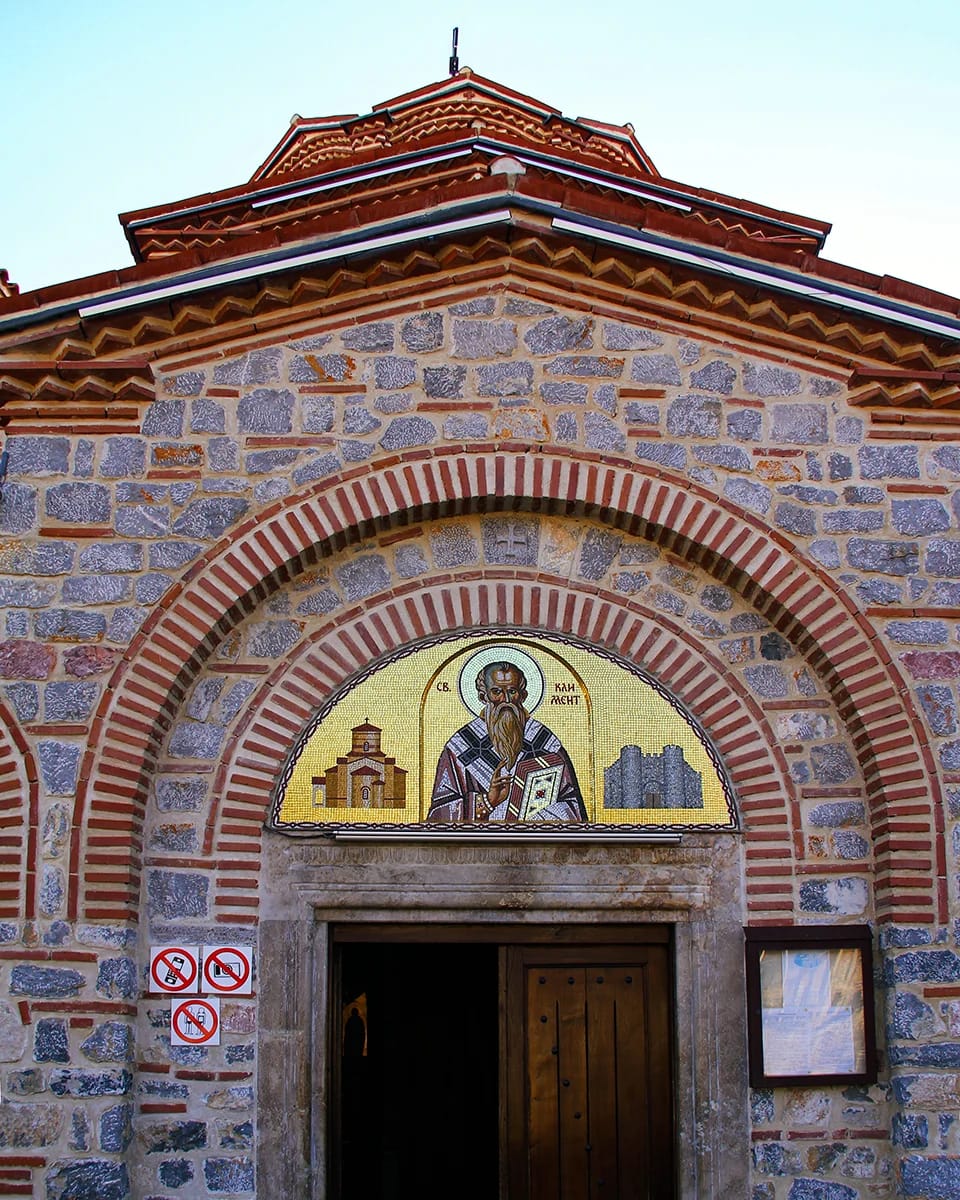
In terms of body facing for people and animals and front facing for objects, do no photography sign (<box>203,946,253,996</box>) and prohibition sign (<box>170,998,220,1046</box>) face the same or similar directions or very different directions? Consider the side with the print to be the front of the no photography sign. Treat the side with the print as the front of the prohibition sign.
same or similar directions

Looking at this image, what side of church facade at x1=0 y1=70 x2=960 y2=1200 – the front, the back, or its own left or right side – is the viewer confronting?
front

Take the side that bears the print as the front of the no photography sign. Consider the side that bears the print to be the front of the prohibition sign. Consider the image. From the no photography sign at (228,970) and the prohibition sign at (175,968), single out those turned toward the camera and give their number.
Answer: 2

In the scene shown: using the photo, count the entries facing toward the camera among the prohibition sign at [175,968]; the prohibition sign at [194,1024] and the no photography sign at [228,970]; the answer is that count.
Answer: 3

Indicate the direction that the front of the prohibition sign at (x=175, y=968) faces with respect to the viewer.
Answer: facing the viewer

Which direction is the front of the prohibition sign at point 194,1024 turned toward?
toward the camera

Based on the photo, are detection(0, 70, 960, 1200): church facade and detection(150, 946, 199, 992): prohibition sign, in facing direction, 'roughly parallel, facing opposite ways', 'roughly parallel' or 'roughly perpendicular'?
roughly parallel

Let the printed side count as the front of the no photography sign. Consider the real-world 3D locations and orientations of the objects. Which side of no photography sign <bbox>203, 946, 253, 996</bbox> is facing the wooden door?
left

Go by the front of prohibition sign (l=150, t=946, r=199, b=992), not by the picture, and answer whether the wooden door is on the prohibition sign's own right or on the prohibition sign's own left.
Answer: on the prohibition sign's own left

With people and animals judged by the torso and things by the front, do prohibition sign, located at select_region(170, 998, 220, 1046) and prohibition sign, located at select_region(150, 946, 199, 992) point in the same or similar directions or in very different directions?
same or similar directions

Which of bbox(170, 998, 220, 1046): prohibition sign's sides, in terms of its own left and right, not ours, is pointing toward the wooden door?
left
